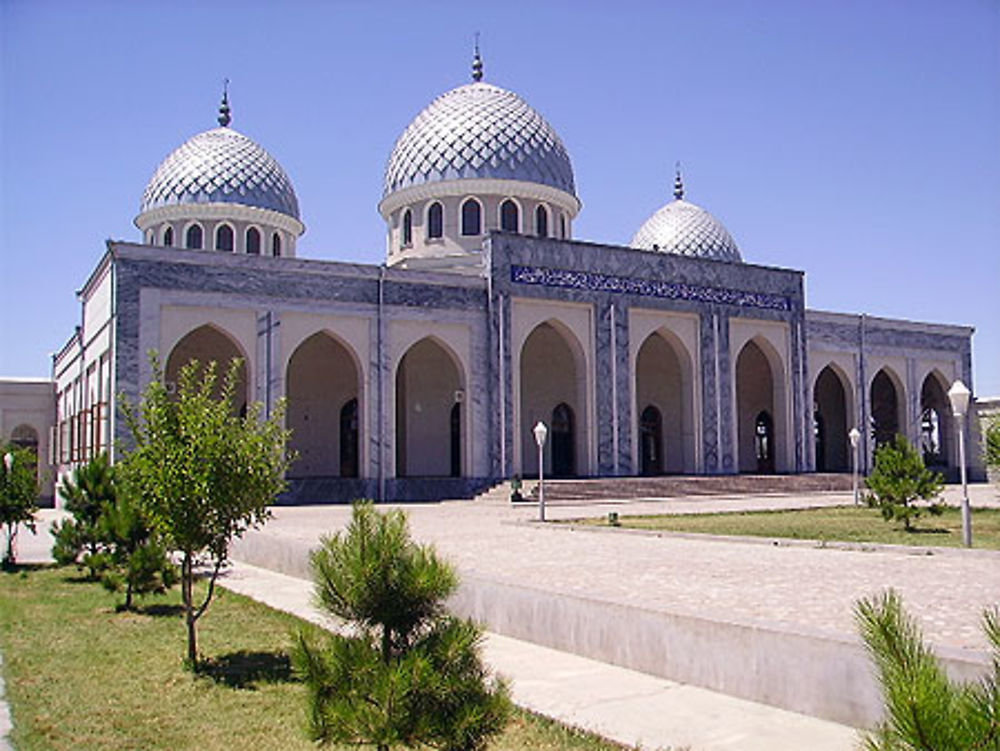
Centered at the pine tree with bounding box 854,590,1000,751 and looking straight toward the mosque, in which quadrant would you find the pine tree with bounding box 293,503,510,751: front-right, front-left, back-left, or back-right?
front-left

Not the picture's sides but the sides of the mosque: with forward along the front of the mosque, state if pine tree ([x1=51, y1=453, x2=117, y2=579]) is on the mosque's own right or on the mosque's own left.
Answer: on the mosque's own right

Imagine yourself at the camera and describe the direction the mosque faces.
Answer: facing the viewer and to the right of the viewer

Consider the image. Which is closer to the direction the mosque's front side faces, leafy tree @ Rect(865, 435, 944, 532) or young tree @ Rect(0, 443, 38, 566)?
the leafy tree

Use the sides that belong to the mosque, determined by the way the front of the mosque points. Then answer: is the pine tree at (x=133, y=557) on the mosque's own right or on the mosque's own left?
on the mosque's own right

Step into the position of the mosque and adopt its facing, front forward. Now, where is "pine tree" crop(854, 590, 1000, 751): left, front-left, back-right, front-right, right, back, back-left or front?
front-right

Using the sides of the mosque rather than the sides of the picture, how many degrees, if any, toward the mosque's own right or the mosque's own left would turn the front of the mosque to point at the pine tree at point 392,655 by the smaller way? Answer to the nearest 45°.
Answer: approximately 45° to the mosque's own right

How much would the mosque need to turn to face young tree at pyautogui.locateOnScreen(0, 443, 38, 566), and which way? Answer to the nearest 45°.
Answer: approximately 45° to its right

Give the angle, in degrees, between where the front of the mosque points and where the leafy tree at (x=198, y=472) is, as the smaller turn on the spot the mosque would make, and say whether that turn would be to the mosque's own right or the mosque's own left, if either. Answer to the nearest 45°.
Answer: approximately 45° to the mosque's own right

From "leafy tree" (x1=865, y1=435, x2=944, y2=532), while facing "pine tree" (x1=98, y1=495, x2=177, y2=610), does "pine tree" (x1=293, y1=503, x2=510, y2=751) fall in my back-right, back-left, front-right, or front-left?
front-left
